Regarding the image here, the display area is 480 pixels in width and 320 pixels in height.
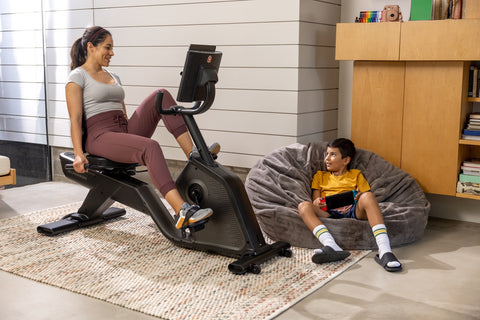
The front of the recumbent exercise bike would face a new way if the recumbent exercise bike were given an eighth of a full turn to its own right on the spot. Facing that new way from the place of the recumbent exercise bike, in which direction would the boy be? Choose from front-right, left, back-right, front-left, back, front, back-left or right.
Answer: left

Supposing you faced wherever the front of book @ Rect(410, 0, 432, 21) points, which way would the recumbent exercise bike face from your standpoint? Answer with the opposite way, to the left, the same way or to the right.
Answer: to the left

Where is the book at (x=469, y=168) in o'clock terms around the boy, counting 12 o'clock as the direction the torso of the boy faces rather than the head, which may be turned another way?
The book is roughly at 8 o'clock from the boy.

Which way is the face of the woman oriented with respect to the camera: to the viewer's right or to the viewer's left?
to the viewer's right

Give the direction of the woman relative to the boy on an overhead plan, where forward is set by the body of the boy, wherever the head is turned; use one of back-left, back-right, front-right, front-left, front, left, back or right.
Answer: right

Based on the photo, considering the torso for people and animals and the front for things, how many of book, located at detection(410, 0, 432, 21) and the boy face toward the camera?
2

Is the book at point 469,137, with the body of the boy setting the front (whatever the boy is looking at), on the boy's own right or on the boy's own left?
on the boy's own left

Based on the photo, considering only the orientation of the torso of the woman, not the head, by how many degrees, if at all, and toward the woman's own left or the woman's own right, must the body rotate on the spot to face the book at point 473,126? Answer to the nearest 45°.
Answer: approximately 45° to the woman's own left

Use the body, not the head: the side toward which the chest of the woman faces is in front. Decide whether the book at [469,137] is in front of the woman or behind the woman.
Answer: in front

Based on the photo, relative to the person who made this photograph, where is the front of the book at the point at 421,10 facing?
facing the viewer
